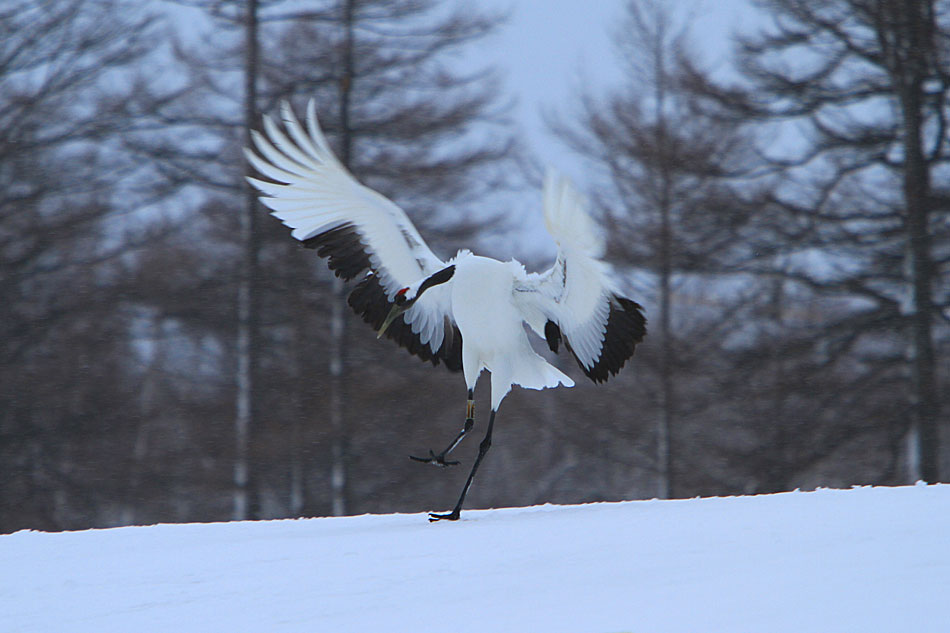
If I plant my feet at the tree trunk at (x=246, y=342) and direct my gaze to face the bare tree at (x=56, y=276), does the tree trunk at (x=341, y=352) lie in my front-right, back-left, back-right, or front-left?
back-right

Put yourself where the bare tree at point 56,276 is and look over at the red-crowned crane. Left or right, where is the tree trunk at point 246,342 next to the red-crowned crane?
left

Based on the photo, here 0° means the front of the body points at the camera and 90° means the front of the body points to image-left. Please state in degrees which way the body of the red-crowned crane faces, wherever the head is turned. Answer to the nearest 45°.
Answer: approximately 45°

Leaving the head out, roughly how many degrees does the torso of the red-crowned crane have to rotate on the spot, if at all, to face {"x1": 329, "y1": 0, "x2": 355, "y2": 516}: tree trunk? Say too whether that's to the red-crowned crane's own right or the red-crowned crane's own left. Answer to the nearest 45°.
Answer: approximately 135° to the red-crowned crane's own right

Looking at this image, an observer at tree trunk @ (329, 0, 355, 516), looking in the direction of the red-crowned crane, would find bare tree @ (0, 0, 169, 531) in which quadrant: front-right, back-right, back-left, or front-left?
back-right

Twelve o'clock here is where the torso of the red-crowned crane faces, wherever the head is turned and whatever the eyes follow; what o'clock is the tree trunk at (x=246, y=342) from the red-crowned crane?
The tree trunk is roughly at 4 o'clock from the red-crowned crane.

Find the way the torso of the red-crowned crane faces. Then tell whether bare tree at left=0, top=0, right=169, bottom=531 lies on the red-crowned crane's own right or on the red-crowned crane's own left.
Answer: on the red-crowned crane's own right
